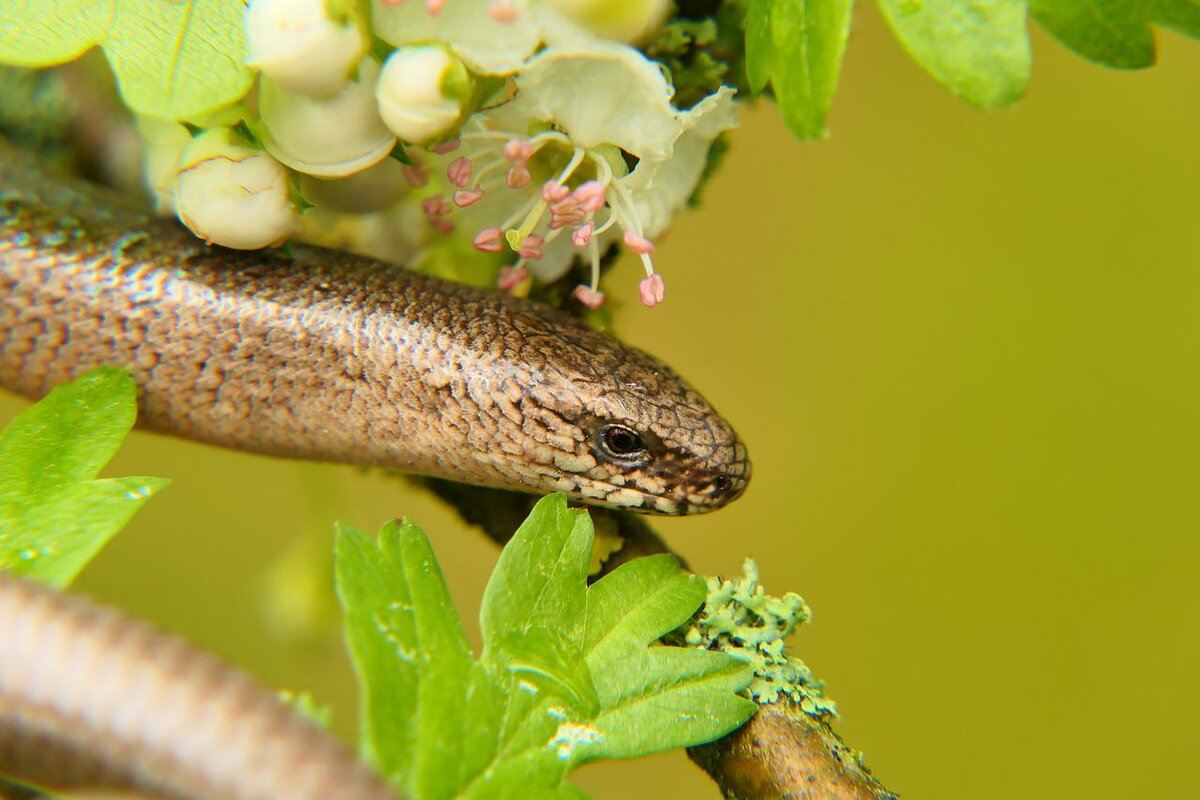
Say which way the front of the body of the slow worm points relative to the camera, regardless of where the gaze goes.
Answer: to the viewer's right
